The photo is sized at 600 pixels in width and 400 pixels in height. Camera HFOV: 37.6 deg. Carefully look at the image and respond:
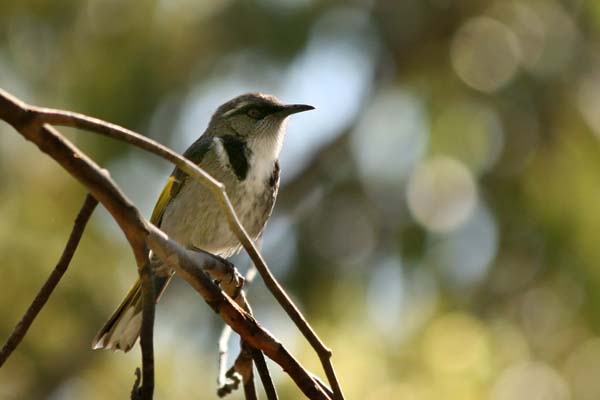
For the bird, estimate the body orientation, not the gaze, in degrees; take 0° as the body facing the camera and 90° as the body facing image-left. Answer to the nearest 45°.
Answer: approximately 315°
